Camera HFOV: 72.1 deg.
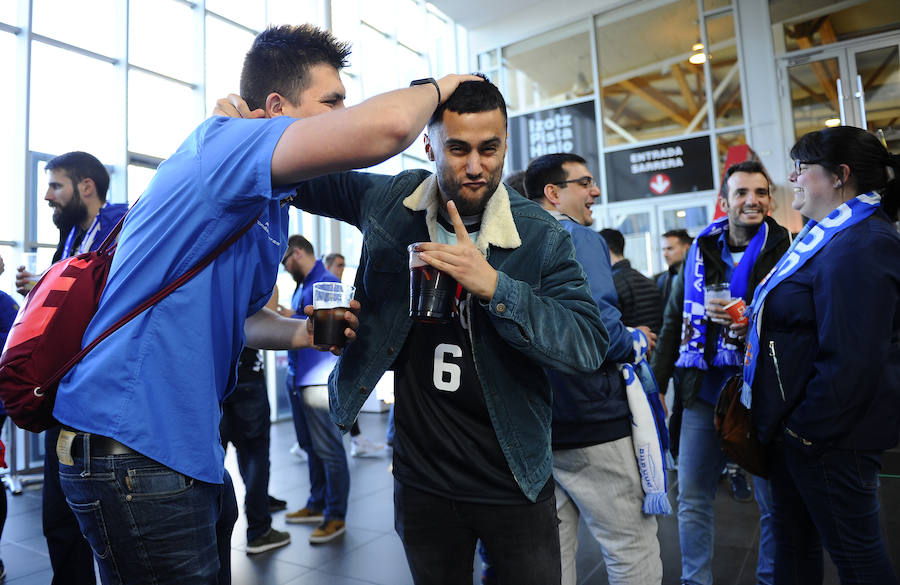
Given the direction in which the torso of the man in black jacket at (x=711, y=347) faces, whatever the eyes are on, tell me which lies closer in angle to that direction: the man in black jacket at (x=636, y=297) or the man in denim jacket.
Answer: the man in denim jacket

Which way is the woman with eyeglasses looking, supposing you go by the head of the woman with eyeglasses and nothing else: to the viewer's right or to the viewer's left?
to the viewer's left

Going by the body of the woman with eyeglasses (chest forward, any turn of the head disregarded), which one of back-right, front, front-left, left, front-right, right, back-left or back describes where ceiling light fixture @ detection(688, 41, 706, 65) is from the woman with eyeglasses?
right

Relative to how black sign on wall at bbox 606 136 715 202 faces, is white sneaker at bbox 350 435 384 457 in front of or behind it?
in front

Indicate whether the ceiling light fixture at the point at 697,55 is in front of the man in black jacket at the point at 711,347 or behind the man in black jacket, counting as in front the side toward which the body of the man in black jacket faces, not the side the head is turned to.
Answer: behind

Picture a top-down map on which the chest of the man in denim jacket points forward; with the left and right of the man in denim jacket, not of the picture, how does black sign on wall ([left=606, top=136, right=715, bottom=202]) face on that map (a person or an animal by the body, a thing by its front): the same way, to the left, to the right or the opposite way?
the same way

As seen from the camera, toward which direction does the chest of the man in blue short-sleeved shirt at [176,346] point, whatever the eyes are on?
to the viewer's right

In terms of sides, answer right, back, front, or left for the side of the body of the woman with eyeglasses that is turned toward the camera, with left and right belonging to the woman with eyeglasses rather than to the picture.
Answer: left

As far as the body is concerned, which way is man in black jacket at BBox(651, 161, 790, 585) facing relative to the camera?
toward the camera

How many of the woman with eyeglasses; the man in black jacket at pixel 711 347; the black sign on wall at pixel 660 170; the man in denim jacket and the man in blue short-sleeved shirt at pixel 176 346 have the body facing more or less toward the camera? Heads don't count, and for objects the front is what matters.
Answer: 3

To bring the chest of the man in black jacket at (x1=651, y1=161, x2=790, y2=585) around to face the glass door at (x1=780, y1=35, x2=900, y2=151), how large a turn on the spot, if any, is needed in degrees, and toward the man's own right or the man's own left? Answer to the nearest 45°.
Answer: approximately 180°

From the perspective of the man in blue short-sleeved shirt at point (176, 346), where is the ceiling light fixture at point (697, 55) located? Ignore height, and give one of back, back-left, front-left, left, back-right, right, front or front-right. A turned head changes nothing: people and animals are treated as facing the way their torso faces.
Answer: front-left

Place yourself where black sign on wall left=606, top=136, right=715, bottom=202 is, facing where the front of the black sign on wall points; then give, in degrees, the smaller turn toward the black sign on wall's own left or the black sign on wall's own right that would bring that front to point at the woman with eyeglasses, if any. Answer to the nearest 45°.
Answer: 0° — it already faces them

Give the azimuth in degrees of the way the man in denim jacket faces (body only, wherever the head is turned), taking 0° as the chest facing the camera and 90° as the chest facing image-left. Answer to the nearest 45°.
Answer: approximately 0°

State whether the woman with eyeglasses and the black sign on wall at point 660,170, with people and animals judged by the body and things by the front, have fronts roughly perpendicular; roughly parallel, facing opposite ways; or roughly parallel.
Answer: roughly perpendicular

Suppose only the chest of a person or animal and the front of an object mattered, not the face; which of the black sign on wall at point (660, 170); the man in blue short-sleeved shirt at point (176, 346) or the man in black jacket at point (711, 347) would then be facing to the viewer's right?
the man in blue short-sleeved shirt

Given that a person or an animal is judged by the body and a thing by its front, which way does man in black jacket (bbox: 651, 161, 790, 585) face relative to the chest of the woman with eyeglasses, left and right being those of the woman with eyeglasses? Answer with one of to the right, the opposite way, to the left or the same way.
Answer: to the left

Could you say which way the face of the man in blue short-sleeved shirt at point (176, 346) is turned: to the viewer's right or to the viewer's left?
to the viewer's right
